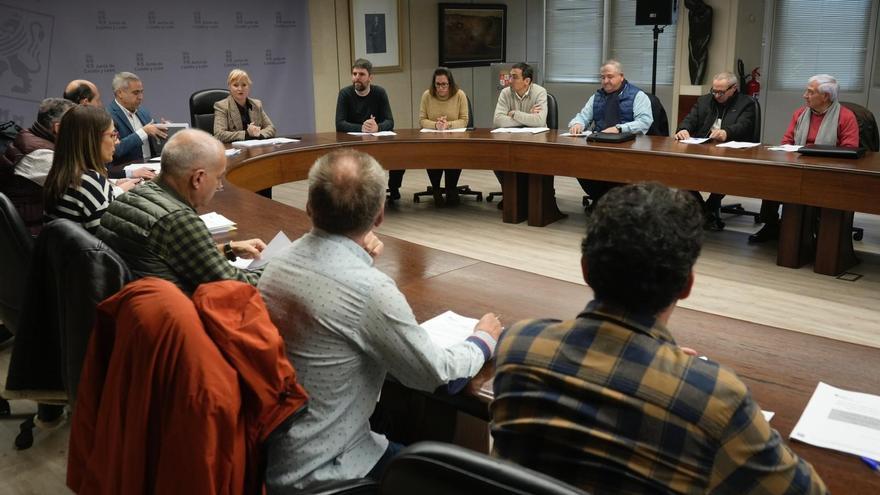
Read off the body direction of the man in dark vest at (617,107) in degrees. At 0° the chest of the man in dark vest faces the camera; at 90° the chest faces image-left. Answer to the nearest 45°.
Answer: approximately 45°

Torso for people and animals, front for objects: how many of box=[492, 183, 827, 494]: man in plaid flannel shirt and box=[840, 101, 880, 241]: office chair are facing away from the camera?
1

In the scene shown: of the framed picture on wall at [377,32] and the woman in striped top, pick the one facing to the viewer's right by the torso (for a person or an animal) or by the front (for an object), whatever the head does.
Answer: the woman in striped top

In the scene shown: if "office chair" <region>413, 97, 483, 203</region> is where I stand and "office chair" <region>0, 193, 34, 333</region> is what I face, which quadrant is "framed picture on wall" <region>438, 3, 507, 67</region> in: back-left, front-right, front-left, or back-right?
back-right

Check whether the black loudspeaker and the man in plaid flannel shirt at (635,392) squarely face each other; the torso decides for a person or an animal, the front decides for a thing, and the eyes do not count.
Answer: yes

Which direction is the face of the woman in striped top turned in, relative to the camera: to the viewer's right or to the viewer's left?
to the viewer's right

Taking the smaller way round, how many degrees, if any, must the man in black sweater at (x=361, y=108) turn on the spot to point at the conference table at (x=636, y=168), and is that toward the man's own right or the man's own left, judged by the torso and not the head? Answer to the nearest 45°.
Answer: approximately 45° to the man's own left

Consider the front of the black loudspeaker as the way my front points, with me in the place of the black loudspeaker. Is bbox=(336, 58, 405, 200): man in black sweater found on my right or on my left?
on my right

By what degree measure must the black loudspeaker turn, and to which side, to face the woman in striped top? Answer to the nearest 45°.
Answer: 0° — it already faces them

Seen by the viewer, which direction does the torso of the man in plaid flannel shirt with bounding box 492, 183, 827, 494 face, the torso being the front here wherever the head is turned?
away from the camera

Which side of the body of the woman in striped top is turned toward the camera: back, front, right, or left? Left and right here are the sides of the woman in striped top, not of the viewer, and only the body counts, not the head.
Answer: right

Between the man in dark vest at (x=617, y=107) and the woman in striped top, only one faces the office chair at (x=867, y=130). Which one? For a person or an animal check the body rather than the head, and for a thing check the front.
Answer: the woman in striped top

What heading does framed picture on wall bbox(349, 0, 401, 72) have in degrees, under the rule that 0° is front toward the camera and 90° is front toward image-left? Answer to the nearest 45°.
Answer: approximately 0°
